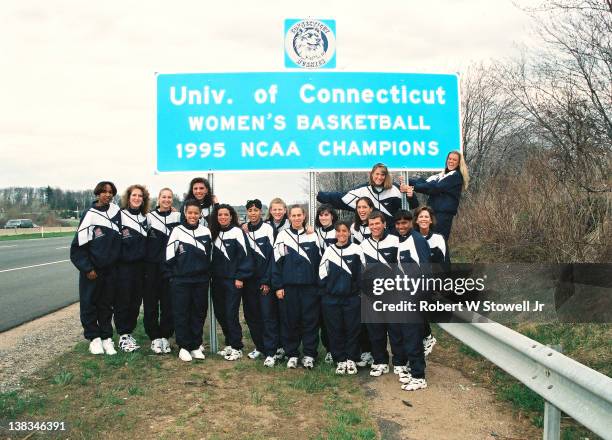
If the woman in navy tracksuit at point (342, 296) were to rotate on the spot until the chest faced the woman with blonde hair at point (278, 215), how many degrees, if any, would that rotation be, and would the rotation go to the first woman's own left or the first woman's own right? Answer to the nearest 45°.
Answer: approximately 135° to the first woman's own right

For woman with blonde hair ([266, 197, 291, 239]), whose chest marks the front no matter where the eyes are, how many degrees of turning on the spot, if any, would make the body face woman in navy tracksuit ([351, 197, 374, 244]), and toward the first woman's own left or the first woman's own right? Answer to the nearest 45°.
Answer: approximately 45° to the first woman's own left

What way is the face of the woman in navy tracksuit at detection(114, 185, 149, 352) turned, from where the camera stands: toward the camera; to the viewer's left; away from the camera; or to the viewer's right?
toward the camera

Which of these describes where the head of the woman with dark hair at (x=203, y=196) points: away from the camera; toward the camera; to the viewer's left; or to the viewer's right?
toward the camera

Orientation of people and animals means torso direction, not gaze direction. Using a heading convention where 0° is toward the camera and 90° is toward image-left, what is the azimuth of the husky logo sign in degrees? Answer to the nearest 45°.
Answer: approximately 0°

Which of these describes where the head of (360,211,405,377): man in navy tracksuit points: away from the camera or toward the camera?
toward the camera

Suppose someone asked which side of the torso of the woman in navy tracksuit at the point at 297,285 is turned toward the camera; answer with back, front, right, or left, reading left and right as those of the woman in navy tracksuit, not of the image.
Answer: front

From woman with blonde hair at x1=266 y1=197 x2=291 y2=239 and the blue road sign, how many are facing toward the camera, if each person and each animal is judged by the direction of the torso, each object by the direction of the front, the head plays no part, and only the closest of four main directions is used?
2

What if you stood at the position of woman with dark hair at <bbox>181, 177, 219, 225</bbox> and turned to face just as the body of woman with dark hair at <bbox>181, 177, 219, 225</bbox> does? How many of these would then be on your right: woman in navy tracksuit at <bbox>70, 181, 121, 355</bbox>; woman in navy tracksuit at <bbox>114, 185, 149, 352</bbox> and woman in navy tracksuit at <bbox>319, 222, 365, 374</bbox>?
2

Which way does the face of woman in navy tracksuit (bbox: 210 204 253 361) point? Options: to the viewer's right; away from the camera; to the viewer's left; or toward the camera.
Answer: toward the camera

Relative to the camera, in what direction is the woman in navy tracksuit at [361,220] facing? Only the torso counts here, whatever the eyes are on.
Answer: toward the camera

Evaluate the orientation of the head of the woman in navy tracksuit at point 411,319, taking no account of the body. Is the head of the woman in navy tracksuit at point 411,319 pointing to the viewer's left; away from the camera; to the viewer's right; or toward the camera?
toward the camera

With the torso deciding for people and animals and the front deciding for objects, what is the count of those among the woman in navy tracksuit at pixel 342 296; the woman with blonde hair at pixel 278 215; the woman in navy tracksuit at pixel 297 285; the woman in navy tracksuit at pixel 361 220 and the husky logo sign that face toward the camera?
5

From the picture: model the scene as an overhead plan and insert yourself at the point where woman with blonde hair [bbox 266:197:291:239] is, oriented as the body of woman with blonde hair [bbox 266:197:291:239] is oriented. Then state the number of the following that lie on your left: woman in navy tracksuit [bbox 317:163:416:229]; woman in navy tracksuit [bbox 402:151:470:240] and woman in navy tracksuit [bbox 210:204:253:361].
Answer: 2

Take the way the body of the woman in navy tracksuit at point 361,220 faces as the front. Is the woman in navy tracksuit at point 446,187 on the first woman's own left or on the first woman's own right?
on the first woman's own left

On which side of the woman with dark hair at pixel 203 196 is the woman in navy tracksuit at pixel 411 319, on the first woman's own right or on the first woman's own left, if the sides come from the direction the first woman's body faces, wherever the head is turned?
on the first woman's own left

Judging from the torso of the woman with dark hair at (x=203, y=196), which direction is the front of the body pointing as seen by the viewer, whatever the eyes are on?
toward the camera
